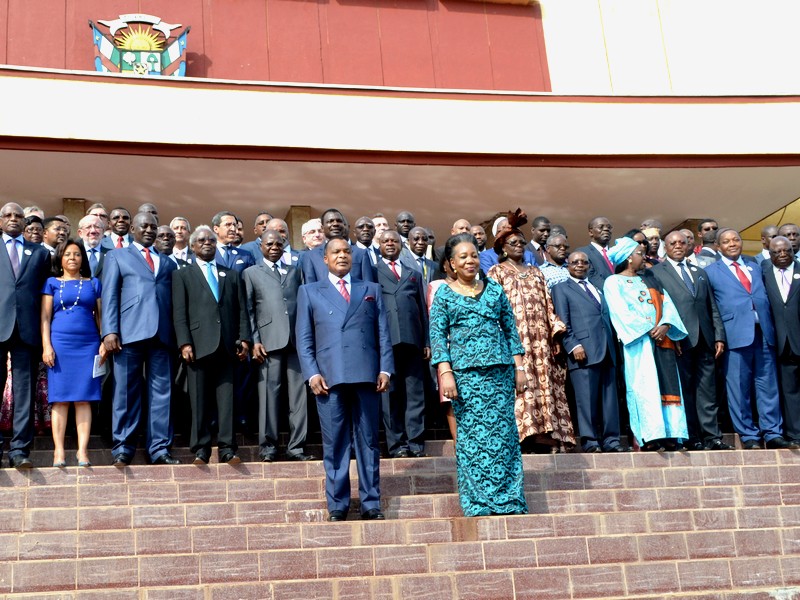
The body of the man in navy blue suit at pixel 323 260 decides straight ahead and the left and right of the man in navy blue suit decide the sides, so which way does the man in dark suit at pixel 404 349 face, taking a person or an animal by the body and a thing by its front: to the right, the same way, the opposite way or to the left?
the same way

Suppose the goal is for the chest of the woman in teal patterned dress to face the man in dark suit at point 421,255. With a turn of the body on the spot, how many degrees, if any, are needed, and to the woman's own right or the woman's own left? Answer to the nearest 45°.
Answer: approximately 180°

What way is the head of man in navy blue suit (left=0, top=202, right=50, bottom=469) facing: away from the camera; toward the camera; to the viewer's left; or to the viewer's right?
toward the camera

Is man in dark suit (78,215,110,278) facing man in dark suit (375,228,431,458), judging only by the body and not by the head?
no

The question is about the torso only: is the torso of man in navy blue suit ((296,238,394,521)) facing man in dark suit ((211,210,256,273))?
no

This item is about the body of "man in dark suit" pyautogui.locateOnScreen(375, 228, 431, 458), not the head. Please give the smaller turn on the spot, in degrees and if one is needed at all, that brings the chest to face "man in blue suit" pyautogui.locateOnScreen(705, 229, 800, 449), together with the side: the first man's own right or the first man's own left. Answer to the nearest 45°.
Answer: approximately 90° to the first man's own left

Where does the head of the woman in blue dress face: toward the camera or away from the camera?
toward the camera

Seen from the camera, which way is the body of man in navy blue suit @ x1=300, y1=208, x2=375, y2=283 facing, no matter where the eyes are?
toward the camera

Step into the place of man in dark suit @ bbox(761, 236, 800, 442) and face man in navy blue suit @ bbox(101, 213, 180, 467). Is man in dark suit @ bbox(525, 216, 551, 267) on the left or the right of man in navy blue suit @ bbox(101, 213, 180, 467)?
right

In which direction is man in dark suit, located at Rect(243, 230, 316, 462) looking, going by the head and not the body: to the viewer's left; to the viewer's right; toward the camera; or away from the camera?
toward the camera

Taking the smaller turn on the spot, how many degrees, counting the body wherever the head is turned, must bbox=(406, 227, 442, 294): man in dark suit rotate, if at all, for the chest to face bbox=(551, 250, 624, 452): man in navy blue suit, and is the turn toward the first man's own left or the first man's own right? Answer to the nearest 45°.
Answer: approximately 90° to the first man's own left

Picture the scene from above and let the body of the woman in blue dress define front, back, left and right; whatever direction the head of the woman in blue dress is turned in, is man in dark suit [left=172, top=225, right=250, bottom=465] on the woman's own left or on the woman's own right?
on the woman's own left

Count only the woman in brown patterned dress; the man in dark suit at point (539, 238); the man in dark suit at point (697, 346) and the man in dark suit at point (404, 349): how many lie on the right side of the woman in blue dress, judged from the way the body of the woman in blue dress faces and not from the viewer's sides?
0

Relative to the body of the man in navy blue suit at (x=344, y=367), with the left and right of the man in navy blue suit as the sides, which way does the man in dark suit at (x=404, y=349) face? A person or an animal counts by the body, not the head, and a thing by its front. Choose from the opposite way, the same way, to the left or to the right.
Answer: the same way

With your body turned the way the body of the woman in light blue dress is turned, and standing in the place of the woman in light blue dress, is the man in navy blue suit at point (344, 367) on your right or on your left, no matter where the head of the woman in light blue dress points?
on your right

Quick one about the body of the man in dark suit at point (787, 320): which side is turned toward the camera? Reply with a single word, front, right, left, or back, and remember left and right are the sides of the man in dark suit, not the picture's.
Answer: front

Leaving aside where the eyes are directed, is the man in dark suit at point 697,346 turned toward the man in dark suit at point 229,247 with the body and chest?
no

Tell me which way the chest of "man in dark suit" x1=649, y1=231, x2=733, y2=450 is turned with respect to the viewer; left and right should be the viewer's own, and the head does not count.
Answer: facing the viewer

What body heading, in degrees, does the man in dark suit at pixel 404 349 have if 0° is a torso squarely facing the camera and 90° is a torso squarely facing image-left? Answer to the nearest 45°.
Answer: approximately 0°
